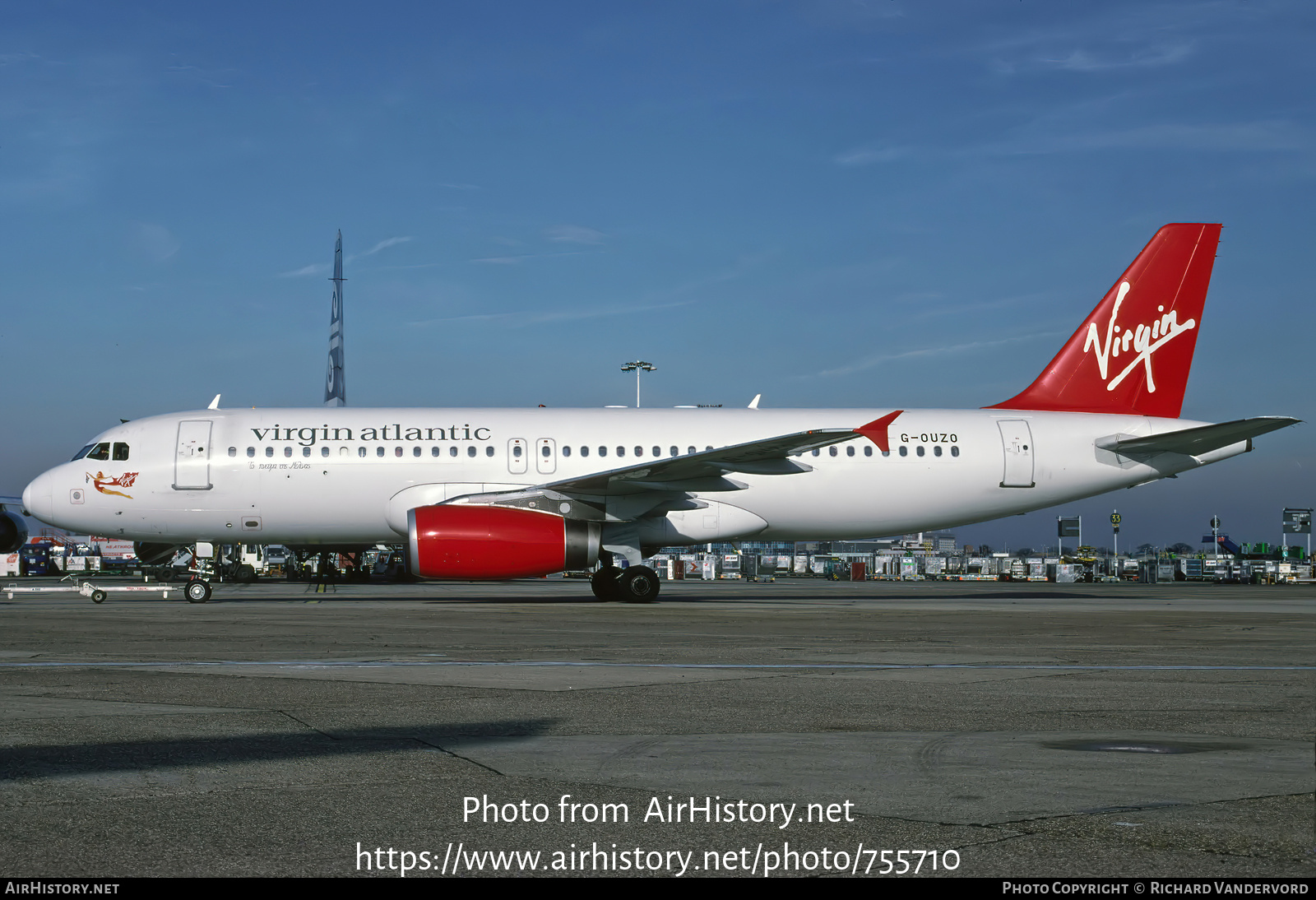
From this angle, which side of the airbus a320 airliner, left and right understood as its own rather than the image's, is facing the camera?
left
